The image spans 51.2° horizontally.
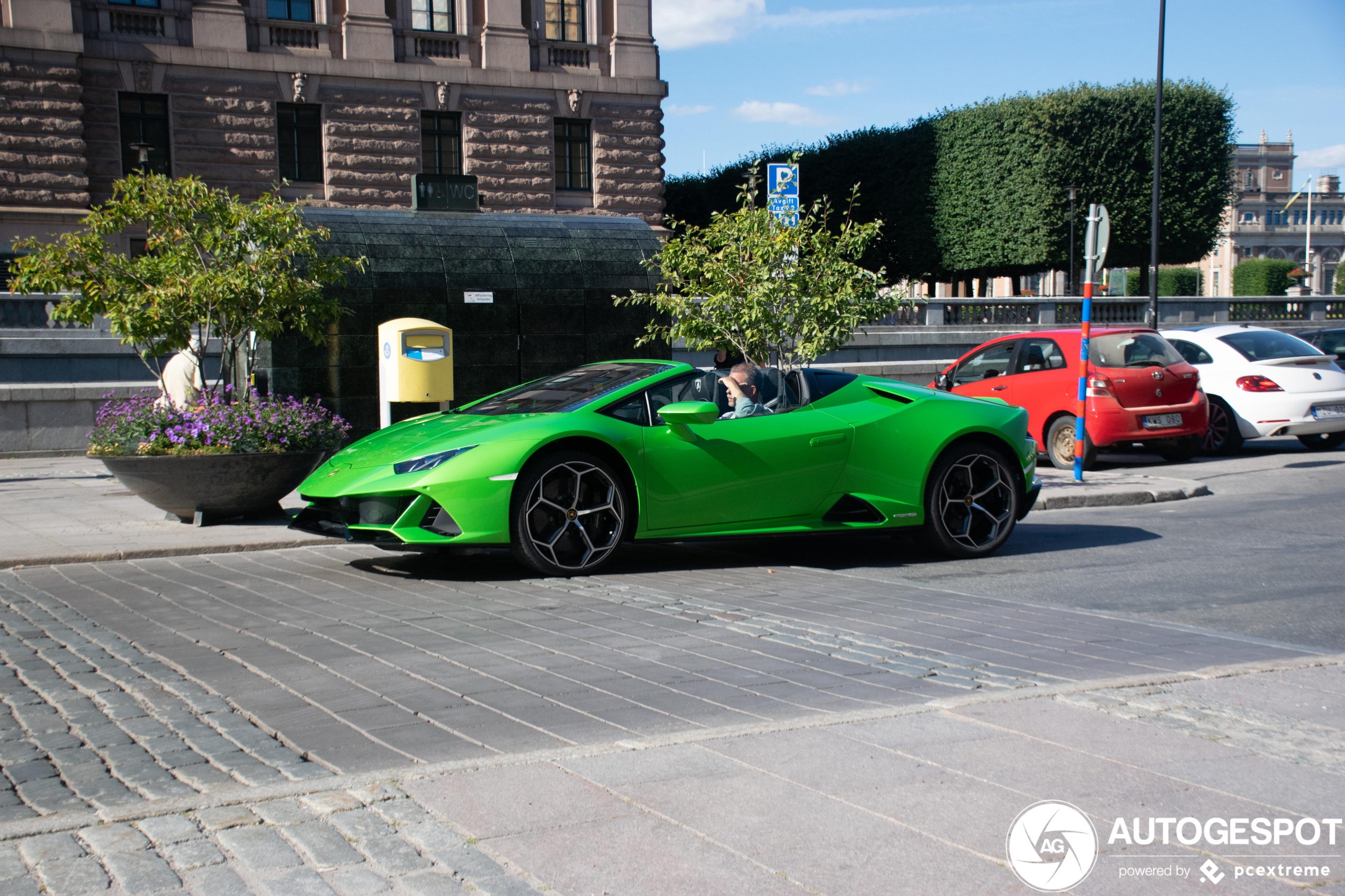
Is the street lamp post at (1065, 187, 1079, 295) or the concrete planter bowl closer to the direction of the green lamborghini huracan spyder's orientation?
the concrete planter bowl

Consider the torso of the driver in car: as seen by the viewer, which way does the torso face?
to the viewer's left

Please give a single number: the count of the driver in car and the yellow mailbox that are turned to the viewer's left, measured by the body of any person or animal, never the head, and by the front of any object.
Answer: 1

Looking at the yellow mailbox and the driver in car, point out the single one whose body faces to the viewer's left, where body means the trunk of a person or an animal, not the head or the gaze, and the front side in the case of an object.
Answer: the driver in car

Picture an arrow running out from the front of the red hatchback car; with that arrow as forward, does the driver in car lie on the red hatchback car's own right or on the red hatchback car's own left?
on the red hatchback car's own left

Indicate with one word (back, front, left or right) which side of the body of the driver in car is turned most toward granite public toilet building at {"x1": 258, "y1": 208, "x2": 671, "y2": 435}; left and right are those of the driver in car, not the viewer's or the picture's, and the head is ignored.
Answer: right

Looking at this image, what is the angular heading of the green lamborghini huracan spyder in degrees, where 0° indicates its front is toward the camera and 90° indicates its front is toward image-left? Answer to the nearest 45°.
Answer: approximately 45°

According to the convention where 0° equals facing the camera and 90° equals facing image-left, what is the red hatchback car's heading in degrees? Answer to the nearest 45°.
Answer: approximately 135°

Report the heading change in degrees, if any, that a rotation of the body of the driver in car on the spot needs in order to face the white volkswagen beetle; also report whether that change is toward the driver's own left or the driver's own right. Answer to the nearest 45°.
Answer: approximately 135° to the driver's own right

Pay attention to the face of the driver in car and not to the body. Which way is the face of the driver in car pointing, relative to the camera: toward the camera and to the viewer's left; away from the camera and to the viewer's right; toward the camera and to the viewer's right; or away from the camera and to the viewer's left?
toward the camera and to the viewer's left

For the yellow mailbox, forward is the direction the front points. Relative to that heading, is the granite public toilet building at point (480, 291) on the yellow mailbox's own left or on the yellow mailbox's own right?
on the yellow mailbox's own left

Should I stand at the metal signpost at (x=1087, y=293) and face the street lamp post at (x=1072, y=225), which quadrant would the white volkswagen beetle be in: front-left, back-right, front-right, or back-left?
front-right

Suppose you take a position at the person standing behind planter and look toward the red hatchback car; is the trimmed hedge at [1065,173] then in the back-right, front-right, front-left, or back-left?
front-left

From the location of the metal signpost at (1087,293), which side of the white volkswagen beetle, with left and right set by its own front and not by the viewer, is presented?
left

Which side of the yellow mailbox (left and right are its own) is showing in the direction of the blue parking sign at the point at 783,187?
left

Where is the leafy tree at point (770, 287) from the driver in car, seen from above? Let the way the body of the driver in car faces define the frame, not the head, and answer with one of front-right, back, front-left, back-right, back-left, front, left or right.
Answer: right
